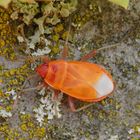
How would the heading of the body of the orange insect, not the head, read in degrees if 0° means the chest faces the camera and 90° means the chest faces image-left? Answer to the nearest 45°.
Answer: approximately 90°
